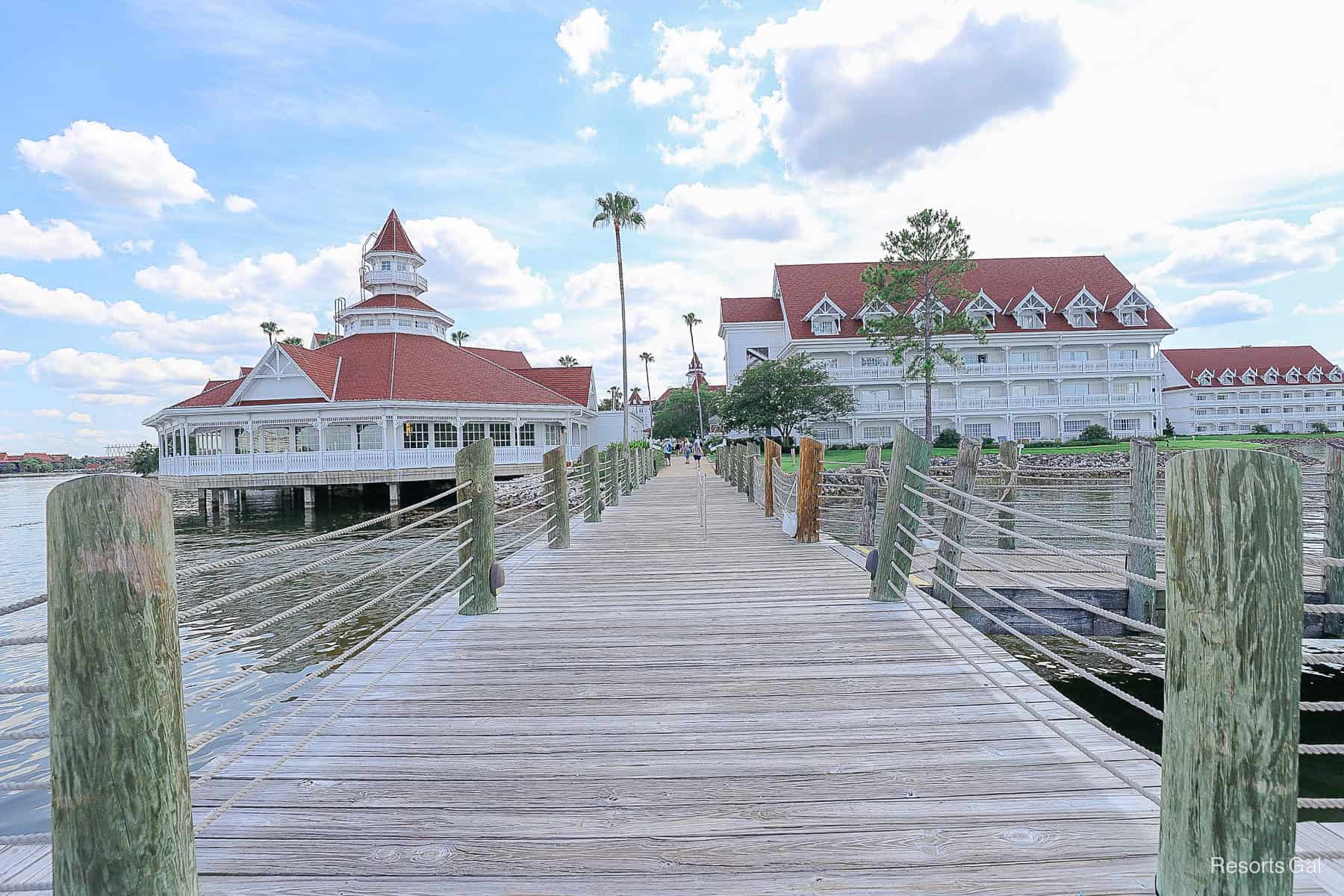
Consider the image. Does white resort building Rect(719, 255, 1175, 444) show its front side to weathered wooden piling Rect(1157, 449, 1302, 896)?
yes

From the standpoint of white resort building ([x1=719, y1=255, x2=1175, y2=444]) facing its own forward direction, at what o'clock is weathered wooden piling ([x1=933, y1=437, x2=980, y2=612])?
The weathered wooden piling is roughly at 12 o'clock from the white resort building.

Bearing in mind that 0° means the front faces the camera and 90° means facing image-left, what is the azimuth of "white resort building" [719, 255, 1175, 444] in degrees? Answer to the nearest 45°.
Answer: approximately 0°

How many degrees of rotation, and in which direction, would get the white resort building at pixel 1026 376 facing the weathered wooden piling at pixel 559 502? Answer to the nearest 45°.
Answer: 0° — it already faces it

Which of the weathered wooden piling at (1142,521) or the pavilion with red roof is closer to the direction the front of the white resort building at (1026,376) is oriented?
the weathered wooden piling

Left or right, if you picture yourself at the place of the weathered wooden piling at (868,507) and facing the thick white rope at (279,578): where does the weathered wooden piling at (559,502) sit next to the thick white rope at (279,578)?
right

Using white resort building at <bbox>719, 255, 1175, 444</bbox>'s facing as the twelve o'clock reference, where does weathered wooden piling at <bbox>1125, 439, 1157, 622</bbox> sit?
The weathered wooden piling is roughly at 12 o'clock from the white resort building.

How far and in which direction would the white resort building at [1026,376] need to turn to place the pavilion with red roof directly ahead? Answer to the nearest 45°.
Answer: approximately 45° to its right

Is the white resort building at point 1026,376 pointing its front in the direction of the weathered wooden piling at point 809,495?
yes
